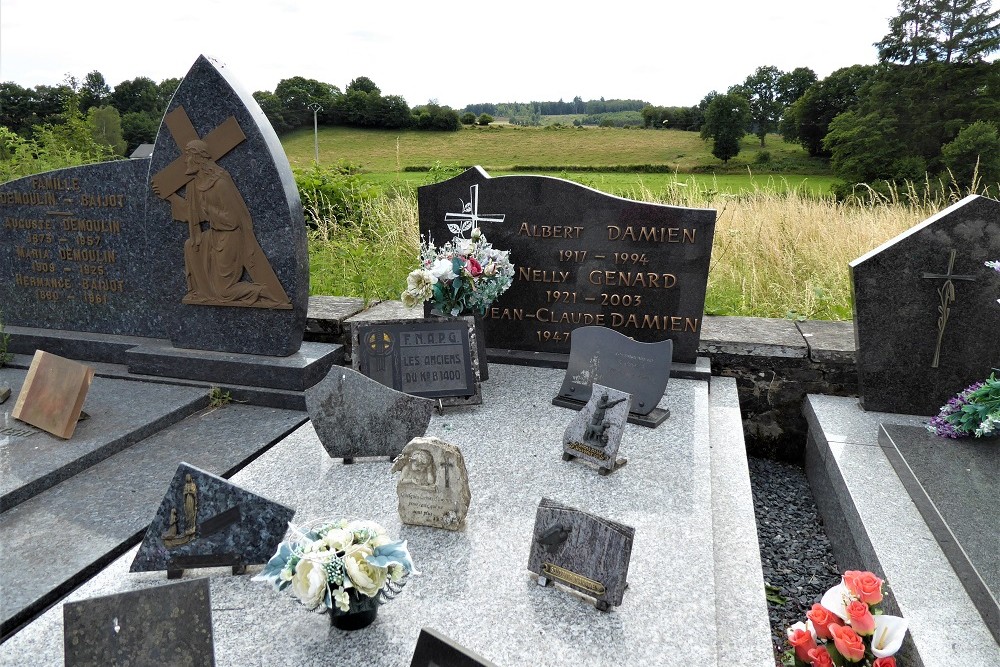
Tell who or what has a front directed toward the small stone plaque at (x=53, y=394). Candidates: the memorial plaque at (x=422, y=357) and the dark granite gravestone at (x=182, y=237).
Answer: the dark granite gravestone

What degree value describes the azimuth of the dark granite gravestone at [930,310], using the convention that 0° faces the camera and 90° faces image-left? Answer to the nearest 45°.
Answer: approximately 0°

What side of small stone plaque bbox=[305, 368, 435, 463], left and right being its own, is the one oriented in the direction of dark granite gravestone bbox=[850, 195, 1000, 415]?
left

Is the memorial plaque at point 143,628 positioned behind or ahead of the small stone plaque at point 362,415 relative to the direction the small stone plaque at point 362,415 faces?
ahead

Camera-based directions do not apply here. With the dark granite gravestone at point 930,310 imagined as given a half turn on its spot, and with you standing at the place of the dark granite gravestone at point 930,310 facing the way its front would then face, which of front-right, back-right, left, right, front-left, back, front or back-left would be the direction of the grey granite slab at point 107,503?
back-left

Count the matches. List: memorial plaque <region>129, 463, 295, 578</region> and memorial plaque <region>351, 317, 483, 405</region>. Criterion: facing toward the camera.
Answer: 2

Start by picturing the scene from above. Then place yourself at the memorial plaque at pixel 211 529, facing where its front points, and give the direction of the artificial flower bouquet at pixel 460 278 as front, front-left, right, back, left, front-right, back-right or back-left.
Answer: back-left

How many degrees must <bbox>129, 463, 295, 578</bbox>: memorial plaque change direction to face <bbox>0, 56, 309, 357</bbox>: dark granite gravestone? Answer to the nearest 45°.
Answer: approximately 180°

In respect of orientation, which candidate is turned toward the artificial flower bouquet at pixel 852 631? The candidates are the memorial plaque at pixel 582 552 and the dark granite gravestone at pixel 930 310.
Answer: the dark granite gravestone

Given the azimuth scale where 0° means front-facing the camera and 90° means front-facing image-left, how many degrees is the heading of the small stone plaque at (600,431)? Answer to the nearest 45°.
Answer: approximately 45°

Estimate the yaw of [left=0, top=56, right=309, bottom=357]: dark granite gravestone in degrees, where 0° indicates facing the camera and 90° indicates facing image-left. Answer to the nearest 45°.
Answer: approximately 45°

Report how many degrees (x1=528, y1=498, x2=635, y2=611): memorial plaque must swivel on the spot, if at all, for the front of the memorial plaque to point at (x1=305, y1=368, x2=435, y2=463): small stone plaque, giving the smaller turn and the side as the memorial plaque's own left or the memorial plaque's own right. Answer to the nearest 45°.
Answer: approximately 90° to the memorial plaque's own right
